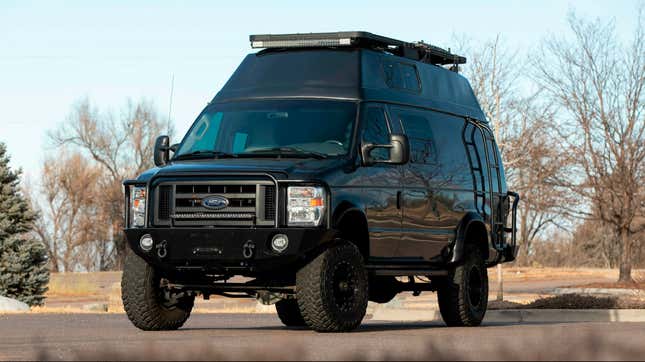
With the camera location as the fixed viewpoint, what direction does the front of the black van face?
facing the viewer and to the left of the viewer

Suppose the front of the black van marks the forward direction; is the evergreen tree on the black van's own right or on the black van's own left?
on the black van's own right
